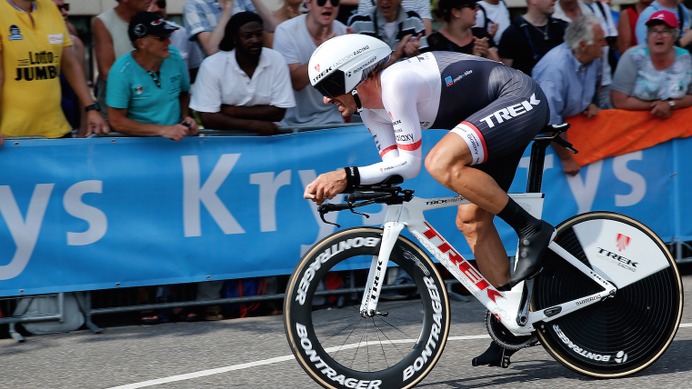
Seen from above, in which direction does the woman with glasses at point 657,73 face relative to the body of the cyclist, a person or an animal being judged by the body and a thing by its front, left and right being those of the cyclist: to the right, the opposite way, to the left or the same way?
to the left

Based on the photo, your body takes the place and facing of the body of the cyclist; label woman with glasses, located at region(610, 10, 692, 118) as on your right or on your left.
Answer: on your right

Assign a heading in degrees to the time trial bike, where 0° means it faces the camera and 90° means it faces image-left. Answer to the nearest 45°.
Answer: approximately 90°

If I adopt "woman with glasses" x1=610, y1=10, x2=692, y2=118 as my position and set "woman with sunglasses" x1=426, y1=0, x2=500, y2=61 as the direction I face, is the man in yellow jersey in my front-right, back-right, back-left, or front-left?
front-left

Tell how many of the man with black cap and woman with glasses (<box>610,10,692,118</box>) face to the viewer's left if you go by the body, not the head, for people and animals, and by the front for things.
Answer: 0

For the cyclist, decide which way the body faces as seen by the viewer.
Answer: to the viewer's left

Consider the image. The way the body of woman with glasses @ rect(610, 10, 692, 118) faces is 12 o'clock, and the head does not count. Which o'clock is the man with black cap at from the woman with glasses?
The man with black cap is roughly at 2 o'clock from the woman with glasses.

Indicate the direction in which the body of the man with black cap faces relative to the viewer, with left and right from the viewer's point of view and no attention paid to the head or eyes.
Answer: facing the viewer and to the right of the viewer

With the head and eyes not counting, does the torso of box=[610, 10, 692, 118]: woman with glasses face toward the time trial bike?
yes

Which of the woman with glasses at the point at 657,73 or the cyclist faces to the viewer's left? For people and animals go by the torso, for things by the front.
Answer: the cyclist

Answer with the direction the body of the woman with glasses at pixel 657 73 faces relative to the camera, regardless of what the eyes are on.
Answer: toward the camera

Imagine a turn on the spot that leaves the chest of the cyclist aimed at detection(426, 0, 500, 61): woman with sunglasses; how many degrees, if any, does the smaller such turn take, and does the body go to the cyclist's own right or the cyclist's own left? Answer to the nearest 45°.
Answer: approximately 90° to the cyclist's own right

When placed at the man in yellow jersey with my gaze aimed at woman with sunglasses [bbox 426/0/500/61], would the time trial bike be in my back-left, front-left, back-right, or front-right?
front-right

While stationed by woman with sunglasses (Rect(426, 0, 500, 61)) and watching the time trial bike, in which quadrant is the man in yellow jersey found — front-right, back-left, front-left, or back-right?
front-right

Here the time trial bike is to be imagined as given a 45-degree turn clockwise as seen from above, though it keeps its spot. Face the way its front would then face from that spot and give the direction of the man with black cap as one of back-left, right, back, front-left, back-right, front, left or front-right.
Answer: front

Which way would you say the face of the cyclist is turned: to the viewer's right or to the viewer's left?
to the viewer's left

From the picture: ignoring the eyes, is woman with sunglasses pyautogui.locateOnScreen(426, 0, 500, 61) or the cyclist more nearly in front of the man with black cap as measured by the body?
the cyclist
